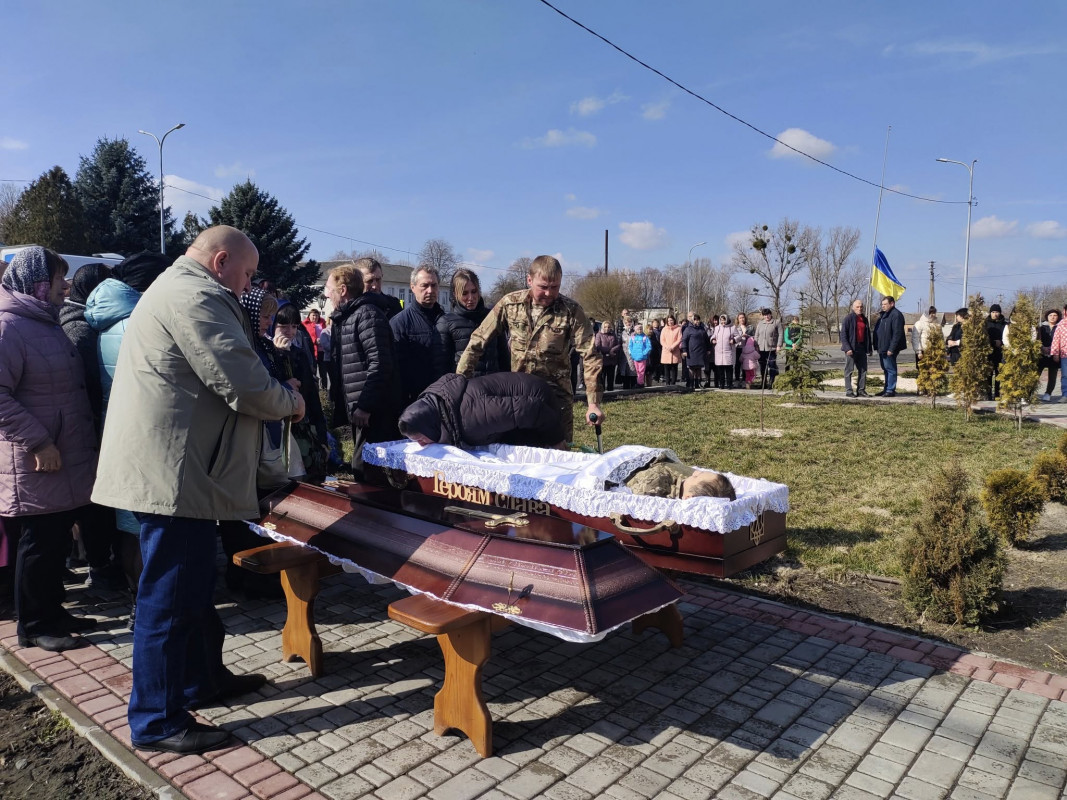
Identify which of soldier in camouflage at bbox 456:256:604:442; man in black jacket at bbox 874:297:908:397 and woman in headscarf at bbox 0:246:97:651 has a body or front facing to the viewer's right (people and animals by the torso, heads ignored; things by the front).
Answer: the woman in headscarf

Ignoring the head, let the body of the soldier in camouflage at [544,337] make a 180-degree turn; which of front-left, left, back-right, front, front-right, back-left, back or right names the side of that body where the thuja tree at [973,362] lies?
front-right

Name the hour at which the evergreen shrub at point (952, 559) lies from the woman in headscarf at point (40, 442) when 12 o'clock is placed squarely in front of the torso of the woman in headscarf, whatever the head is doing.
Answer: The evergreen shrub is roughly at 1 o'clock from the woman in headscarf.

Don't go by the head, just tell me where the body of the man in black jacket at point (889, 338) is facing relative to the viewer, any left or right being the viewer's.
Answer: facing the viewer and to the left of the viewer

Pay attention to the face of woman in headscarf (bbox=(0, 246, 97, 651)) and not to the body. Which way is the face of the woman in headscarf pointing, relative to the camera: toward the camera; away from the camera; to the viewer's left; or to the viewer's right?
to the viewer's right

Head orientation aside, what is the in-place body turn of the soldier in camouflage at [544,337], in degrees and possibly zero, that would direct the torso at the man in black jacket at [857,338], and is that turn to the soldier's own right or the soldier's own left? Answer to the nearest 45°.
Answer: approximately 135° to the soldier's own left

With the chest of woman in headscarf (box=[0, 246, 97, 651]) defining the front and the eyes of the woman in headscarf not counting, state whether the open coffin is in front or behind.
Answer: in front

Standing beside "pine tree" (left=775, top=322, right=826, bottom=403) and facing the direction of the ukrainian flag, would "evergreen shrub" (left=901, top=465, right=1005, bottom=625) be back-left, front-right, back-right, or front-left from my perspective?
back-right

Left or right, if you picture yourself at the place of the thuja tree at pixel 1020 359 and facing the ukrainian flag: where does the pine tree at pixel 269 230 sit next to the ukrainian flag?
left

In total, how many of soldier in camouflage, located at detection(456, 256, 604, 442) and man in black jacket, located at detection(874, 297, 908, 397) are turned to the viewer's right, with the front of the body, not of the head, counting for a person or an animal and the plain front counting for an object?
0

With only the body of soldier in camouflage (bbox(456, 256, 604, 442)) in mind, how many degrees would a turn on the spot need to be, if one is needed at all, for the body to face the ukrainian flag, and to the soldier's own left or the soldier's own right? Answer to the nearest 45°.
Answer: approximately 135° to the soldier's own left

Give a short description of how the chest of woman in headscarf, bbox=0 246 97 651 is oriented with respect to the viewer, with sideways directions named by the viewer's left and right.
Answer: facing to the right of the viewer

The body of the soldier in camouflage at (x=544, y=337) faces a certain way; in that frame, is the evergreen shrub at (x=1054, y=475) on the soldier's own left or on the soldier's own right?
on the soldier's own left

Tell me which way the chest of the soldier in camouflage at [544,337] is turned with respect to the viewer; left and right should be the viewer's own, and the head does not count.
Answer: facing the viewer

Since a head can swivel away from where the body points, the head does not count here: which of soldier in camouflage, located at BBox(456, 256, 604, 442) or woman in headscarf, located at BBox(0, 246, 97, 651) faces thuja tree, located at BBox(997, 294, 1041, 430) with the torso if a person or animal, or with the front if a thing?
the woman in headscarf

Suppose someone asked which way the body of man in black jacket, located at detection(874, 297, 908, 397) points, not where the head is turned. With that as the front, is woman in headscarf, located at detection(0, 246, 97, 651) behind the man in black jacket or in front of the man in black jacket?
in front
